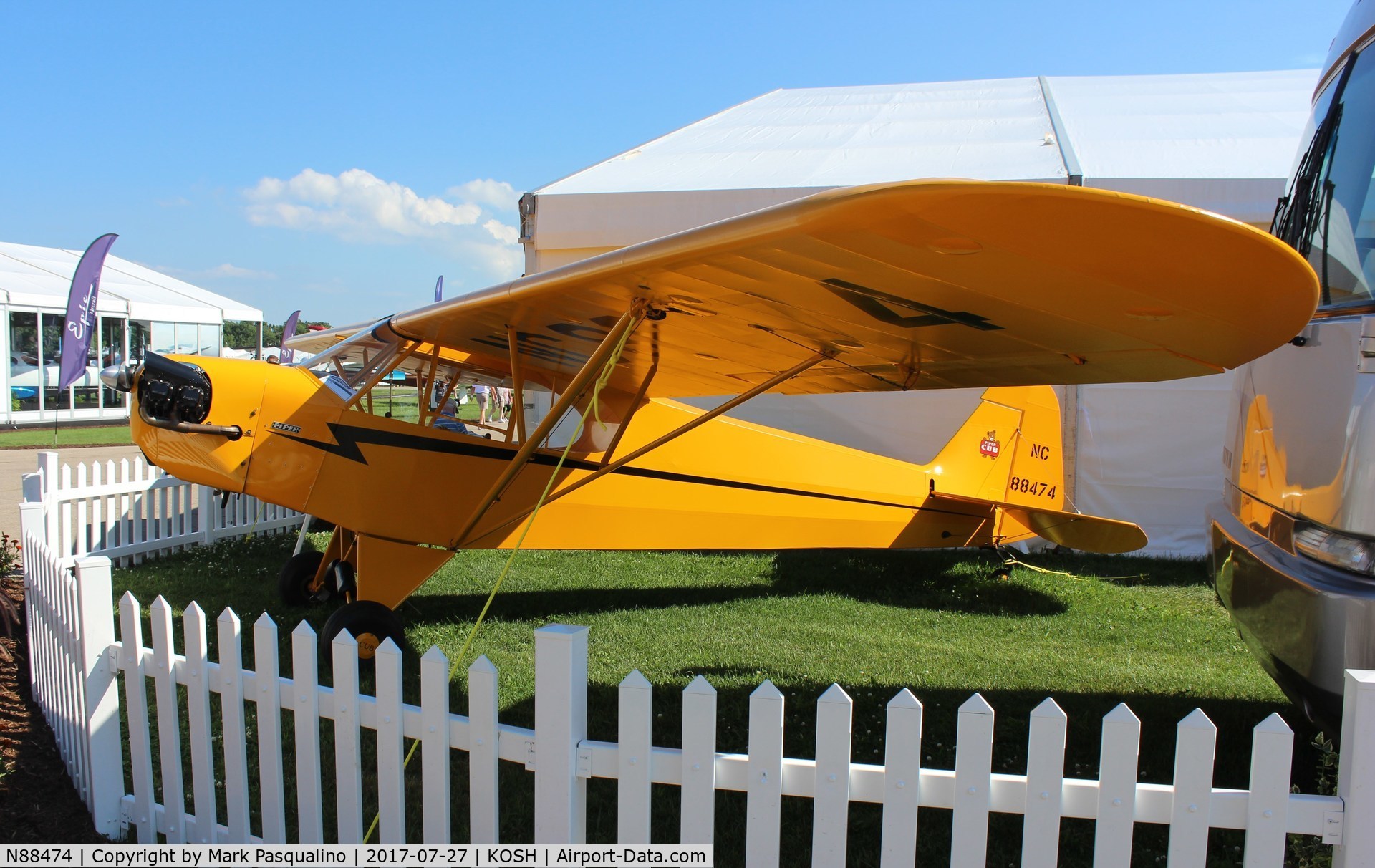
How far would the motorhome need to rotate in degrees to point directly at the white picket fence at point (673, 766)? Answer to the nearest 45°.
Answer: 0° — it already faces it

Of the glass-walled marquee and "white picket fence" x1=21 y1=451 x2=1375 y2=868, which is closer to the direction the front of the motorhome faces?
the white picket fence

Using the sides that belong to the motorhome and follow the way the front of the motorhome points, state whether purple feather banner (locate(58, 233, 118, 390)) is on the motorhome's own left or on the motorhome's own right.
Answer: on the motorhome's own right

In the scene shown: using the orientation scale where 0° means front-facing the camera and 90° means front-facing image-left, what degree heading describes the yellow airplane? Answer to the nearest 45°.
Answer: approximately 45°

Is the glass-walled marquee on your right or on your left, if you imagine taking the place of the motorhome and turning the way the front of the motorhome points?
on your right

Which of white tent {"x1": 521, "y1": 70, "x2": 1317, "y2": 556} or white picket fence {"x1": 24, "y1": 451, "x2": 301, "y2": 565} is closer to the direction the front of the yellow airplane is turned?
the white picket fence

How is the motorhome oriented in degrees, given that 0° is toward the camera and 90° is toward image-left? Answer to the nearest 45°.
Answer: approximately 45°

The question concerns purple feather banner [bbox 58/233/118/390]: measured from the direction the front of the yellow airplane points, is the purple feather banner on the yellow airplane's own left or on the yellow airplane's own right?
on the yellow airplane's own right

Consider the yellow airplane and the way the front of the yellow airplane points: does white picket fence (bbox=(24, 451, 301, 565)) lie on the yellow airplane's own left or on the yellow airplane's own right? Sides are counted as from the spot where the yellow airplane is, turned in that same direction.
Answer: on the yellow airplane's own right
